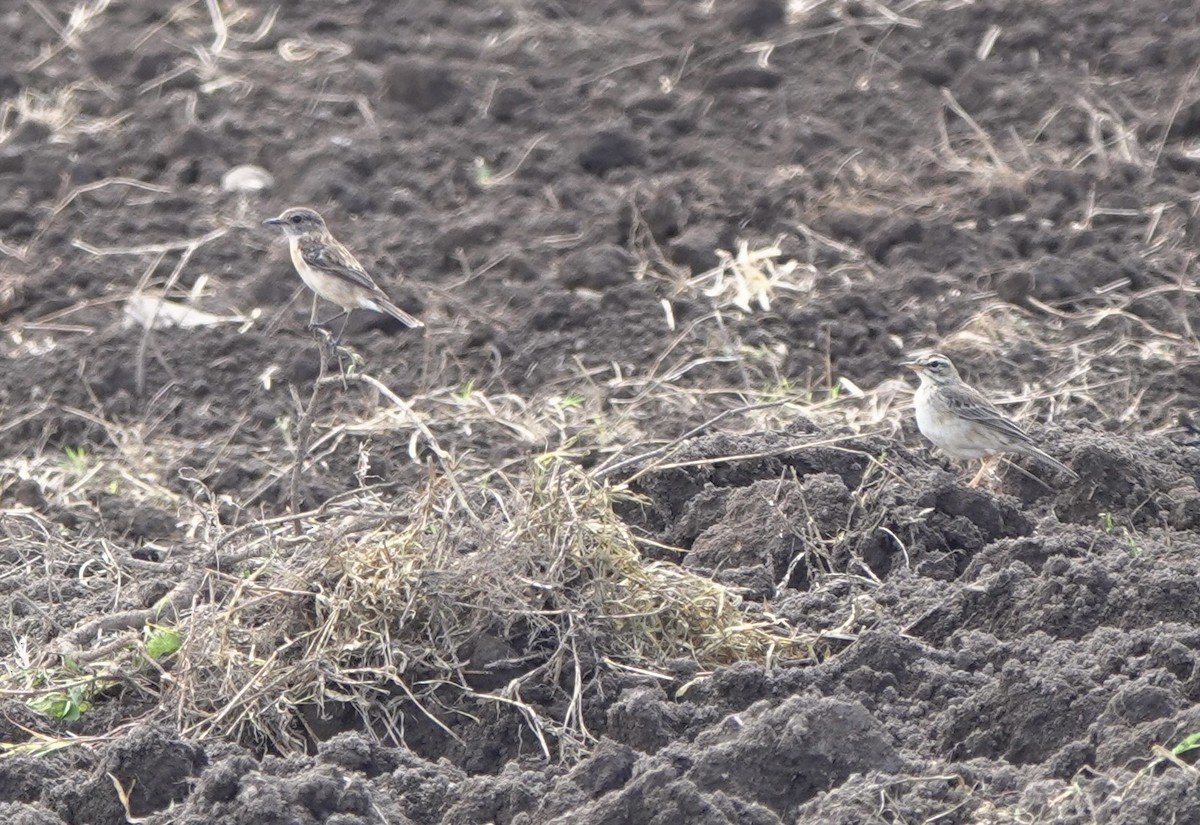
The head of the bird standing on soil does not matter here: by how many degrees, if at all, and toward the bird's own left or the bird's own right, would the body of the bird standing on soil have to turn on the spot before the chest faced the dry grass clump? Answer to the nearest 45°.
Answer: approximately 45° to the bird's own left

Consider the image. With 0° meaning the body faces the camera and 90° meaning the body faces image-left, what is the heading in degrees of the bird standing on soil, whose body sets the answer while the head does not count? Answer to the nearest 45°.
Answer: approximately 90°

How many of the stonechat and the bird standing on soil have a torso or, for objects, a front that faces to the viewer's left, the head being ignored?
2

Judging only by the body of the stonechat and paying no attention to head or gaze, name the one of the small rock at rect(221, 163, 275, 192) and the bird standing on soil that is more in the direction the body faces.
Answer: the small rock

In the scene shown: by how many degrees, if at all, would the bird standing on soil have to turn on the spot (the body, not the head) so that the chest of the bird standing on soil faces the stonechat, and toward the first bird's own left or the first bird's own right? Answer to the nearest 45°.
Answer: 0° — it already faces it

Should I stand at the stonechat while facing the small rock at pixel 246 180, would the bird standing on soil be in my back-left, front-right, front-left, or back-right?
back-right

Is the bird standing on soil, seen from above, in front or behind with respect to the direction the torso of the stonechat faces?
behind

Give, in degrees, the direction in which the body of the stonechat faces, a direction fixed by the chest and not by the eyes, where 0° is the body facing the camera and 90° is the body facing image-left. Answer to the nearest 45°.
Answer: approximately 90°

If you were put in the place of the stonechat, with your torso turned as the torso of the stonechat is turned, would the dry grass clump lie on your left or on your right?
on your left

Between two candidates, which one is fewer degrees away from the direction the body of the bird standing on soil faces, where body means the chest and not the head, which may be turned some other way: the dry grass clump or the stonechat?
the stonechat
